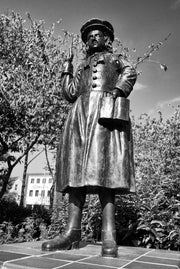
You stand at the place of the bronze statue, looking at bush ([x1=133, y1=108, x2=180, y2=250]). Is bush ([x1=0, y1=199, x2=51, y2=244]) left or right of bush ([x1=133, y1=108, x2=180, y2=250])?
left

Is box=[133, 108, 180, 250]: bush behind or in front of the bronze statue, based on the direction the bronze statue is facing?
behind

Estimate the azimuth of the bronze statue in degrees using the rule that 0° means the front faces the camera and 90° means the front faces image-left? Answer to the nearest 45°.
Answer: approximately 45°

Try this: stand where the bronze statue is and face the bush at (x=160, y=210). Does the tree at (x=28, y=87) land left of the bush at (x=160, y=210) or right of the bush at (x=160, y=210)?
left

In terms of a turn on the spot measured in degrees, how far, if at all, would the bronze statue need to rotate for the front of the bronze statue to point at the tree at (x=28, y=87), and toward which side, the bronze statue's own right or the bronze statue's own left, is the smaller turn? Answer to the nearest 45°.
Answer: approximately 135° to the bronze statue's own right

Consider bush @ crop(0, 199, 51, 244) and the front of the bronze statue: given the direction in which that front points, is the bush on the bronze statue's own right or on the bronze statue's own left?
on the bronze statue's own right
